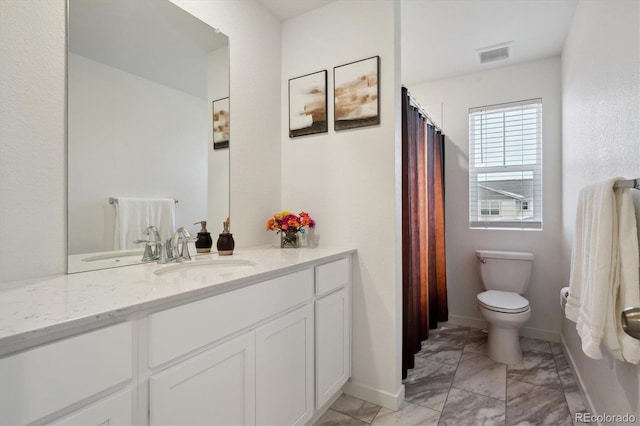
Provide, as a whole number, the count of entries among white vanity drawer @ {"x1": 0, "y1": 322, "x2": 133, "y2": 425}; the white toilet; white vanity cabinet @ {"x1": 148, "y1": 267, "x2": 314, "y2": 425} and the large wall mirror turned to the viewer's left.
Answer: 0

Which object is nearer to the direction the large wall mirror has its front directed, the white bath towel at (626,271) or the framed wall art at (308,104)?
the white bath towel

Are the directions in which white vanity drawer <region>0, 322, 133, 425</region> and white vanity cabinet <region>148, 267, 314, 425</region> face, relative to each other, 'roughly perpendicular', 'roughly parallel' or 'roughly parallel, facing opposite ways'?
roughly parallel

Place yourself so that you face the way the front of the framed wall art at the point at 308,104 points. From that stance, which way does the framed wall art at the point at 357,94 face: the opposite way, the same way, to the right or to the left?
the same way

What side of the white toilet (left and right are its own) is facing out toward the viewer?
front

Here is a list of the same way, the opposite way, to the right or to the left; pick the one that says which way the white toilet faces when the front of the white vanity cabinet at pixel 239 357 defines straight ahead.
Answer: to the right

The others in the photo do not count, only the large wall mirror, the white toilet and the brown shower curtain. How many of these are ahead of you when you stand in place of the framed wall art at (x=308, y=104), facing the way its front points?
1

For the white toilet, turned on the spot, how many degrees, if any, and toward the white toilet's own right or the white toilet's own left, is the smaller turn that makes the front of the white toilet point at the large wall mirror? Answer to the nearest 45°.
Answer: approximately 45° to the white toilet's own right

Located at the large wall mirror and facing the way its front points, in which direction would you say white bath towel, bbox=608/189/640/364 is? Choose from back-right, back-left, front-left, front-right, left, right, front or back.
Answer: front

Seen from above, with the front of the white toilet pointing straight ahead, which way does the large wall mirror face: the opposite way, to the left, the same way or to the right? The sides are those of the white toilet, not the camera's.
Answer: to the left

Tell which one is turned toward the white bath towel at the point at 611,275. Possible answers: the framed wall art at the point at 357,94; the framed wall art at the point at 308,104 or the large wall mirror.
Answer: the large wall mirror

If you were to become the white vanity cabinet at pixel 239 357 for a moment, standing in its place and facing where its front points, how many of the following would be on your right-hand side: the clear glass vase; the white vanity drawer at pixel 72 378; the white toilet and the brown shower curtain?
1

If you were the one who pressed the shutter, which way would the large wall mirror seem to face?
facing the viewer and to the right of the viewer

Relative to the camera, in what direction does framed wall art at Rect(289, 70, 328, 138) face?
facing the viewer and to the left of the viewer

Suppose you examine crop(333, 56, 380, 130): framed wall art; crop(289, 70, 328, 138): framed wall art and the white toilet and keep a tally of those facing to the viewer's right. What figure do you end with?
0

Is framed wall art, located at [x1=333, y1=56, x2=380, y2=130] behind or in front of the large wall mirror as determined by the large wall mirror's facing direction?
in front

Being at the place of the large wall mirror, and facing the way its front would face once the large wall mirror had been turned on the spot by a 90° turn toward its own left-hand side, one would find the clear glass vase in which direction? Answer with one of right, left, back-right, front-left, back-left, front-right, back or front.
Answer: front-right

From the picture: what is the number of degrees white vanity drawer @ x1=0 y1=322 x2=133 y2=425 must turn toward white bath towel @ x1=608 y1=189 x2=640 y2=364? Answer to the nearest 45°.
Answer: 0° — it already faces it

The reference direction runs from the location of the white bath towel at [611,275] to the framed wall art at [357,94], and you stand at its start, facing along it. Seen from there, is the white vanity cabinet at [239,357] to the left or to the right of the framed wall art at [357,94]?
left
